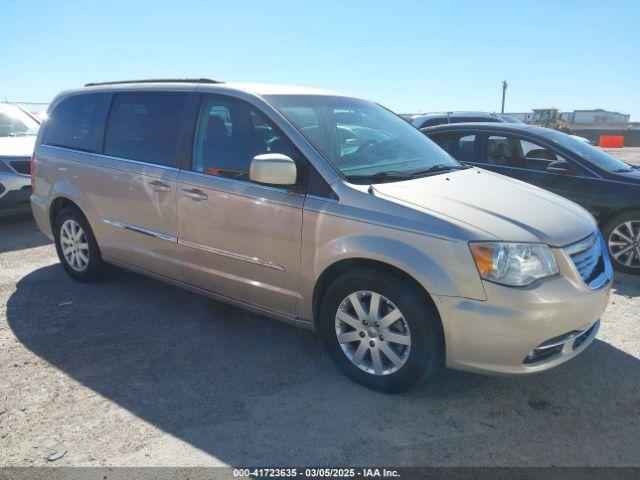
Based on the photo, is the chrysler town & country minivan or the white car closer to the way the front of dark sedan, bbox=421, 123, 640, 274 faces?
the chrysler town & country minivan

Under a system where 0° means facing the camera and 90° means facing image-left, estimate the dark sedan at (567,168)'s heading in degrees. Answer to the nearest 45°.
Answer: approximately 315°

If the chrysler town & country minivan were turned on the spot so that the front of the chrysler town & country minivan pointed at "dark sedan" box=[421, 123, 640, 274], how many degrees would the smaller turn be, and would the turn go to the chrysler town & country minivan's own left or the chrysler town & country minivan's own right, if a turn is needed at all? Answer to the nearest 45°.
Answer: approximately 90° to the chrysler town & country minivan's own left

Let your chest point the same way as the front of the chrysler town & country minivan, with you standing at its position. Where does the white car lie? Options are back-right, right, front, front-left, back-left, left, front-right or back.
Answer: back
